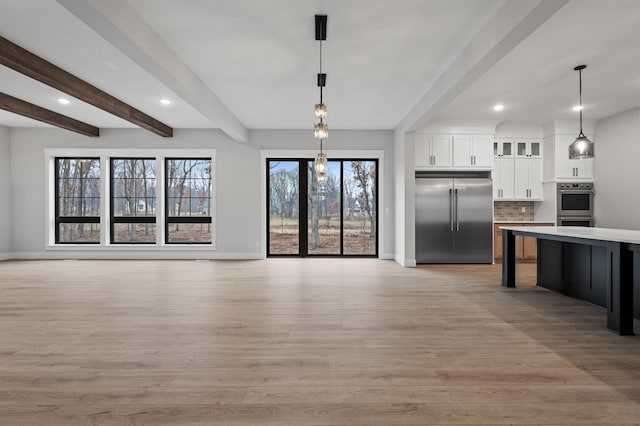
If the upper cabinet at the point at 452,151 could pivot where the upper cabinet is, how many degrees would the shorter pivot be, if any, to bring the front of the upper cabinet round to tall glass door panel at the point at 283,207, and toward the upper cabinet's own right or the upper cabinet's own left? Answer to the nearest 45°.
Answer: approximately 90° to the upper cabinet's own right

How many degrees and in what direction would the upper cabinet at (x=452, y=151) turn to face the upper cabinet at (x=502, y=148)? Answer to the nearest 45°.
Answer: approximately 135° to its left

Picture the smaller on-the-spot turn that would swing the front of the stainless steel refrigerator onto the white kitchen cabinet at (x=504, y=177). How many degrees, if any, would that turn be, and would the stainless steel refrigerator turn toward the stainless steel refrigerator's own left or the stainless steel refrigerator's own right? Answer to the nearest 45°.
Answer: approximately 135° to the stainless steel refrigerator's own left

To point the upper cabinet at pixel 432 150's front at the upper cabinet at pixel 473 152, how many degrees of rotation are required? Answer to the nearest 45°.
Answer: approximately 90° to its left

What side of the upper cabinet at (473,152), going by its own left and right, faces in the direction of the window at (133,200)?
right

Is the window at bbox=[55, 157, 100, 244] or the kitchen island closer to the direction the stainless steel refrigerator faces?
the kitchen island

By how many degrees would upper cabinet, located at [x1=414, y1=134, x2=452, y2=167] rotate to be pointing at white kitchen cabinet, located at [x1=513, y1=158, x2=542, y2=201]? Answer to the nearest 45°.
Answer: approximately 135° to its left

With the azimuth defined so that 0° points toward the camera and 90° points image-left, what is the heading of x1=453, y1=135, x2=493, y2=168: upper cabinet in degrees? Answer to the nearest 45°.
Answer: approximately 0°

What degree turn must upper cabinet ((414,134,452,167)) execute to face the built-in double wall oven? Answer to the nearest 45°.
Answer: approximately 90° to its left

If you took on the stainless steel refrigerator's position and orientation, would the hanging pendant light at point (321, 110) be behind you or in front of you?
in front
